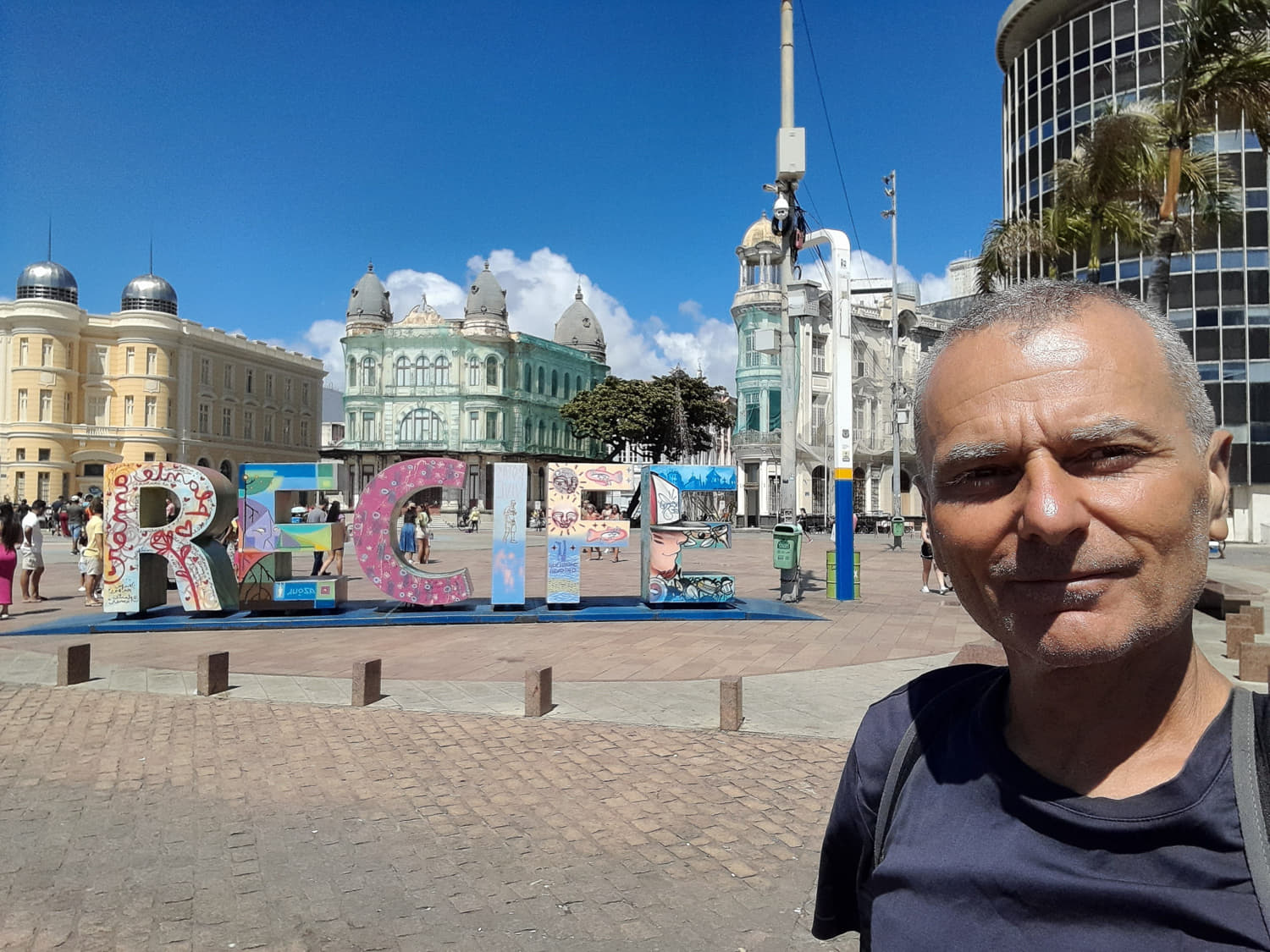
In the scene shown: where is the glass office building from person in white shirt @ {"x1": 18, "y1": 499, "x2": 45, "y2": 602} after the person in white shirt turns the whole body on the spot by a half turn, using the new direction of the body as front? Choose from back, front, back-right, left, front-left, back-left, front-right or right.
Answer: back

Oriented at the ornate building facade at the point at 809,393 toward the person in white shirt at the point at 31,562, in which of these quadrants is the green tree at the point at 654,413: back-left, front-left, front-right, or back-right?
front-right

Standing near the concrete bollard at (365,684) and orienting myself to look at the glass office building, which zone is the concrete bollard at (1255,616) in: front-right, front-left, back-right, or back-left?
front-right

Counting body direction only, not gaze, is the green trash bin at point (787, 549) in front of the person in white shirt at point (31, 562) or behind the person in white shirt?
in front

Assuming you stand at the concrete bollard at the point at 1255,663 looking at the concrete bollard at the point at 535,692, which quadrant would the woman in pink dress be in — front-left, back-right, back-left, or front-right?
front-right
